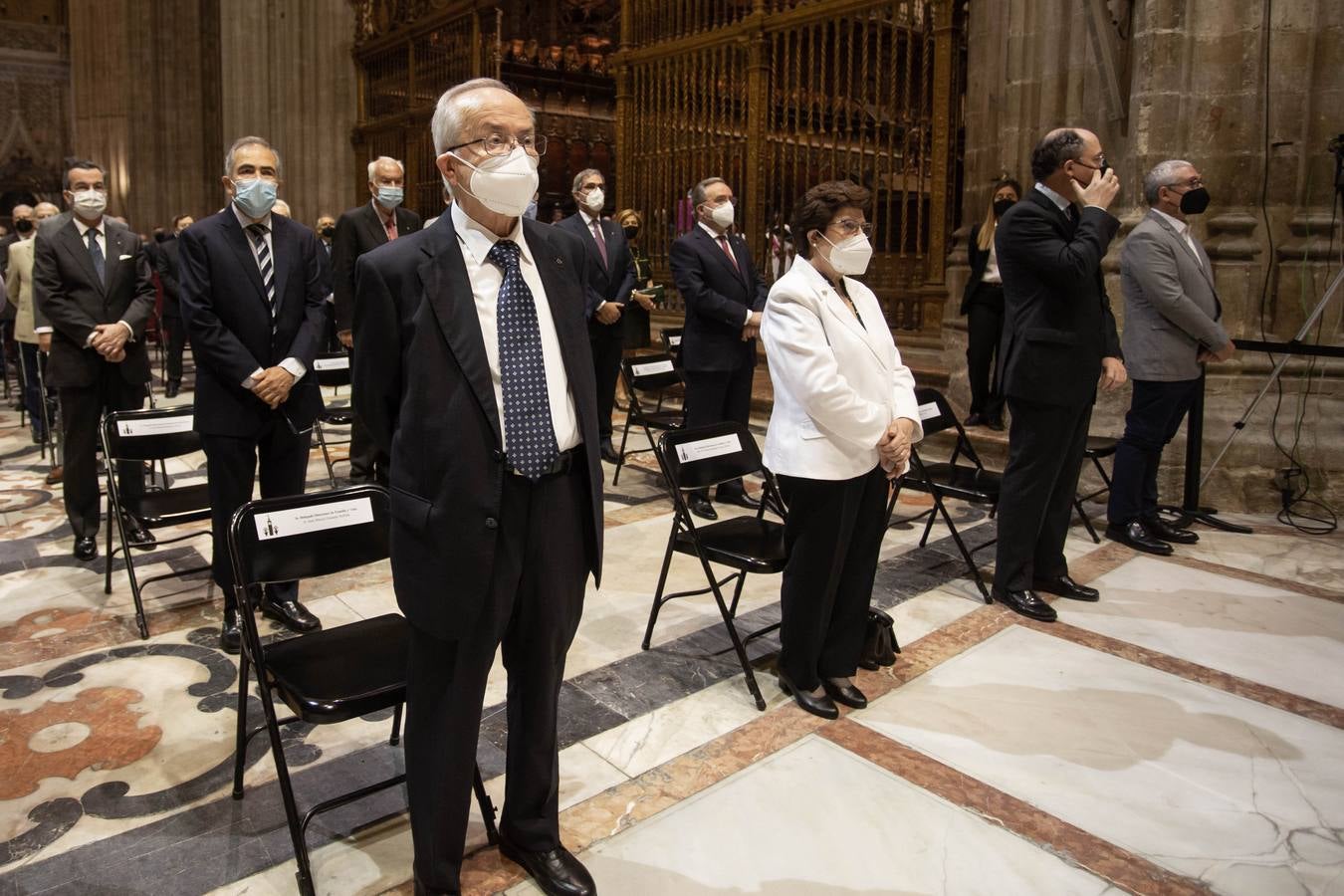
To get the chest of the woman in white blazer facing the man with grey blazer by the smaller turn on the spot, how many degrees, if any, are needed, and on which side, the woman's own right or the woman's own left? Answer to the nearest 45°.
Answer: approximately 90° to the woman's own left

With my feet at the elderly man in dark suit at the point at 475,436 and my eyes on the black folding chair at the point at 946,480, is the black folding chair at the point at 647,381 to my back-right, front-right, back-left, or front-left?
front-left

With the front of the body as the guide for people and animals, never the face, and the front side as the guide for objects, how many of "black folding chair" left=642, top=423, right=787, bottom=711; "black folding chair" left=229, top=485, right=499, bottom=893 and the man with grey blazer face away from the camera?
0

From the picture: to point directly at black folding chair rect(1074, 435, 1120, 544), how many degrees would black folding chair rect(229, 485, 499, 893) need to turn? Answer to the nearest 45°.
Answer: approximately 90° to its left

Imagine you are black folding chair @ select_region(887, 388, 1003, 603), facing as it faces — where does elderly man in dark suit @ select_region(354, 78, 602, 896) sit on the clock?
The elderly man in dark suit is roughly at 2 o'clock from the black folding chair.

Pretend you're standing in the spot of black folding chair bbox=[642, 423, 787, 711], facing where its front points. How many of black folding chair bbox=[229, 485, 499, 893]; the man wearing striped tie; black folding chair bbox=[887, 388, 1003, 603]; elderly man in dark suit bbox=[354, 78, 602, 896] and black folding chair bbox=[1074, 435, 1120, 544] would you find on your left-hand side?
2

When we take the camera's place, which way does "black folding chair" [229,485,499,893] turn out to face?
facing the viewer and to the right of the viewer

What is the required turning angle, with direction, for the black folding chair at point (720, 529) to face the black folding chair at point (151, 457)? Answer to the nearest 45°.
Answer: approximately 135° to its right
